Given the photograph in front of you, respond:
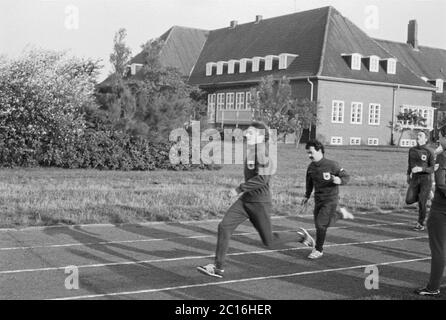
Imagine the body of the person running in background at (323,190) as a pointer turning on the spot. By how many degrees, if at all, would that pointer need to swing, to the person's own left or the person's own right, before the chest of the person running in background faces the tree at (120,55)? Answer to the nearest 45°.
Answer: approximately 90° to the person's own right

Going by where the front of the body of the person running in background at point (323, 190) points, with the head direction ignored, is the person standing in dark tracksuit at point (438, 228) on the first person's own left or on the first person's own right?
on the first person's own left

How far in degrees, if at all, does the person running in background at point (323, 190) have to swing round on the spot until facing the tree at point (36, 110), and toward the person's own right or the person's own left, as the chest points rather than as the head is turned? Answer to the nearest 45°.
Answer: approximately 90° to the person's own right

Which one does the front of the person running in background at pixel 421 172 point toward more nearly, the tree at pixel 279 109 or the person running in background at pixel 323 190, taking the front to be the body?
the person running in background

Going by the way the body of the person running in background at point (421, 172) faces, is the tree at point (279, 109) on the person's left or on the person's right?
on the person's right

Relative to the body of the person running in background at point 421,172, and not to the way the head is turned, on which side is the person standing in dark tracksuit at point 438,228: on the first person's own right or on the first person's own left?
on the first person's own left

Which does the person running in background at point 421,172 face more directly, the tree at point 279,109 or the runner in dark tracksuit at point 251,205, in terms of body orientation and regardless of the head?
the runner in dark tracksuit

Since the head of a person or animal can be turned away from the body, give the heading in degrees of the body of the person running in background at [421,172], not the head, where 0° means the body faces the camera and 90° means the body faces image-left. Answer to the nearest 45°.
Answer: approximately 45°
